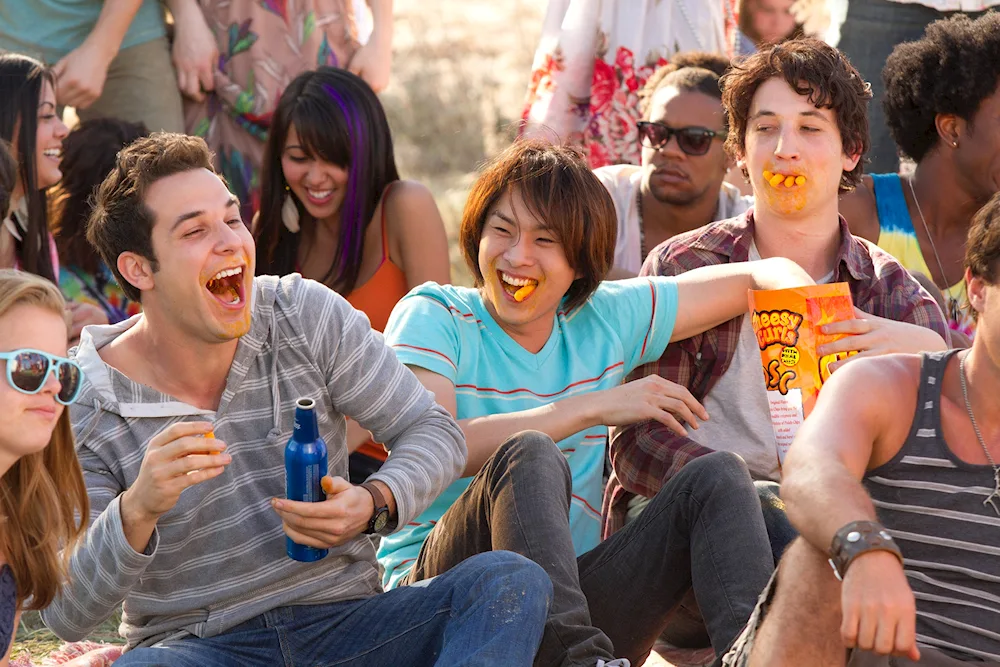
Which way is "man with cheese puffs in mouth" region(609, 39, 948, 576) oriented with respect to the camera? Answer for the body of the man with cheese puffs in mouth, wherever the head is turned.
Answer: toward the camera

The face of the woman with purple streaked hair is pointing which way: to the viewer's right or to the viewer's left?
to the viewer's left

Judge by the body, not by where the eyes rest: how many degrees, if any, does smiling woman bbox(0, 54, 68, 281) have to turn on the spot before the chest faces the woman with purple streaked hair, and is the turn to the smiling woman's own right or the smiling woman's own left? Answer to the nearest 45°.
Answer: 0° — they already face them

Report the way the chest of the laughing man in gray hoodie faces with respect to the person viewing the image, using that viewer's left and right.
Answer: facing the viewer and to the right of the viewer

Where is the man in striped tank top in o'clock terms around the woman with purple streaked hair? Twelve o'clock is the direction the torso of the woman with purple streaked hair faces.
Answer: The man in striped tank top is roughly at 11 o'clock from the woman with purple streaked hair.

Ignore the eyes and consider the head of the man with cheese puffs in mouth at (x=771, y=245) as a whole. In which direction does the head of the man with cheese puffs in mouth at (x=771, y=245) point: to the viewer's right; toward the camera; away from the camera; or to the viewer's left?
toward the camera

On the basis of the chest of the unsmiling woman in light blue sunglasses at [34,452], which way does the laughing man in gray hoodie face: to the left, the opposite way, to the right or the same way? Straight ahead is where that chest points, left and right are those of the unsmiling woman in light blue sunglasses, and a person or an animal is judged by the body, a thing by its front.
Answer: the same way

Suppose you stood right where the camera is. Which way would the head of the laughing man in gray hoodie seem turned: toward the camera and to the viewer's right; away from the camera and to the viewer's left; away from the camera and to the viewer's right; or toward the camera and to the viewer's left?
toward the camera and to the viewer's right

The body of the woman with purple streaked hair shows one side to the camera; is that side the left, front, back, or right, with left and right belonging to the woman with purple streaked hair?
front

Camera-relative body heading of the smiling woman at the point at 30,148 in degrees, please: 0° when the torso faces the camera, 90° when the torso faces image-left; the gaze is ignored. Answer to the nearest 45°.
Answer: approximately 270°

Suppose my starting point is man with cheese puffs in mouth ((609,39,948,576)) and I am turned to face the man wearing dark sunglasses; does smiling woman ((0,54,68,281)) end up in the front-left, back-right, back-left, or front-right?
front-left

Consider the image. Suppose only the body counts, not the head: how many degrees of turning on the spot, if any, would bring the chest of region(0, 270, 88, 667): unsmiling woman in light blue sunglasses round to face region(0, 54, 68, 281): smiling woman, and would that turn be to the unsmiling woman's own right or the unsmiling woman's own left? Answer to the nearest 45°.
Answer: approximately 135° to the unsmiling woman's own left
